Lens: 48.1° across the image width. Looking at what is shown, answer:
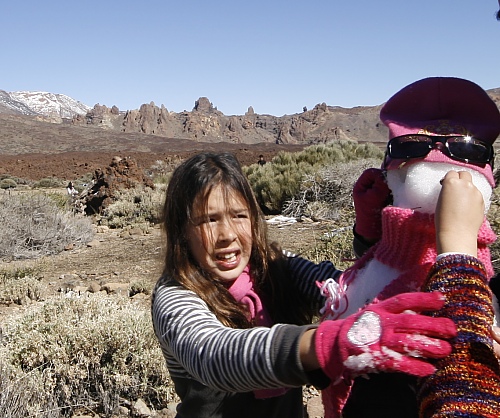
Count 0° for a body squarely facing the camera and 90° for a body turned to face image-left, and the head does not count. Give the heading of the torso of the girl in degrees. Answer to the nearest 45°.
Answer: approximately 315°

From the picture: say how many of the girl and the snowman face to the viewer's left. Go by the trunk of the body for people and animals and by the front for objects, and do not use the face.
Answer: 0

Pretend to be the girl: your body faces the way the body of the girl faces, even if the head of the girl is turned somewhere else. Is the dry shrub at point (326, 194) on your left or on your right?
on your left

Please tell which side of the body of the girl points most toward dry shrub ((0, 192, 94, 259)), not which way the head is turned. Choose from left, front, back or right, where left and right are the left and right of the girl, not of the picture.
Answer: back

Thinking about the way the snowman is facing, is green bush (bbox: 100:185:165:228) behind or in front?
behind

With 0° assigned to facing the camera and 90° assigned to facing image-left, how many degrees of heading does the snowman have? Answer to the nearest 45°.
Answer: approximately 0°

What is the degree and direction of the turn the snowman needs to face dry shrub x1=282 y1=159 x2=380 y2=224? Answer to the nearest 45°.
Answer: approximately 180°

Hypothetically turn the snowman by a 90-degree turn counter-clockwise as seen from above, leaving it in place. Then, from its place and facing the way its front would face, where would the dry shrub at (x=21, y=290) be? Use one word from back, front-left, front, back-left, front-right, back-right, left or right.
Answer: back-left

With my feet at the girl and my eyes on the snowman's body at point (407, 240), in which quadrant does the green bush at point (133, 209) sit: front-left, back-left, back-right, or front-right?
back-left

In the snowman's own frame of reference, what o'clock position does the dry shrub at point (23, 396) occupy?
The dry shrub is roughly at 4 o'clock from the snowman.

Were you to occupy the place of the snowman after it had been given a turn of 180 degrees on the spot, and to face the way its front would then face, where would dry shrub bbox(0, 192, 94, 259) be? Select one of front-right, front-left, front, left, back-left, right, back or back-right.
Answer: front-left

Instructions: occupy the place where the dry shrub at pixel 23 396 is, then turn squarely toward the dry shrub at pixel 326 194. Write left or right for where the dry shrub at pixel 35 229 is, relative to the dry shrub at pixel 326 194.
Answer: left
